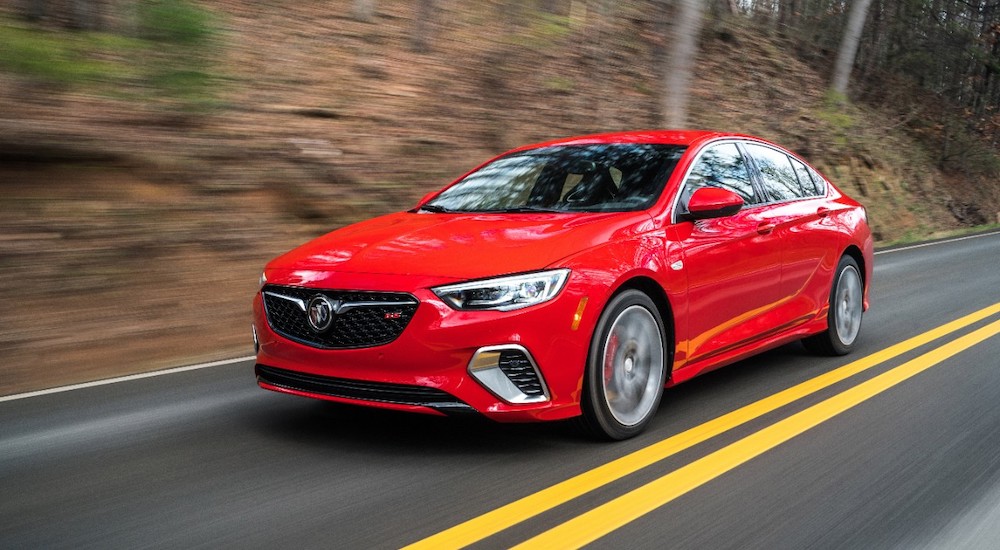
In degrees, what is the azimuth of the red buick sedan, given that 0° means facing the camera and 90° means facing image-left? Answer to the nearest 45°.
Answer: approximately 45°
